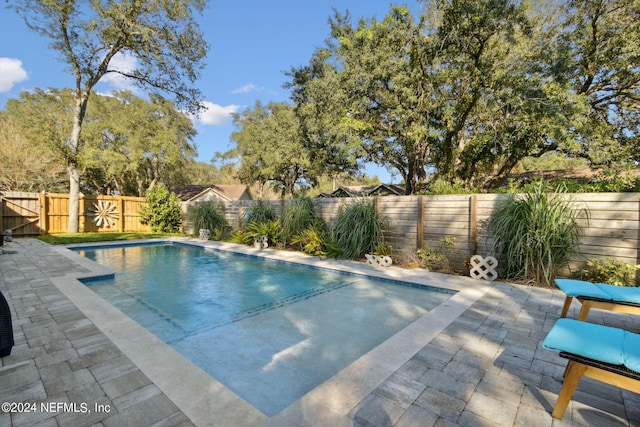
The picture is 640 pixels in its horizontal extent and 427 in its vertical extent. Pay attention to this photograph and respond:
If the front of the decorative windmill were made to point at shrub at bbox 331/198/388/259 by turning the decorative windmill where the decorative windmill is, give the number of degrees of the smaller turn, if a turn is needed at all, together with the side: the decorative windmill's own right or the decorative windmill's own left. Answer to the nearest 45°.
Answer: approximately 45° to the decorative windmill's own left

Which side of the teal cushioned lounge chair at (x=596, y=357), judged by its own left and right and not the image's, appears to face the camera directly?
left

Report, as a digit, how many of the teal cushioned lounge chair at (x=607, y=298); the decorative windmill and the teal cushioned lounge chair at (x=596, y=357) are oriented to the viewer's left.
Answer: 2

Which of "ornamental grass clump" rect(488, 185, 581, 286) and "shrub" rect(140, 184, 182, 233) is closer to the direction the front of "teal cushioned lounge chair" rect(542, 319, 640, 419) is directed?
the shrub

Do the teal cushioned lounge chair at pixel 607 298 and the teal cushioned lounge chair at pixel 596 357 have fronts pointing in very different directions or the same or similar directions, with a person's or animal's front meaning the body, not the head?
same or similar directions

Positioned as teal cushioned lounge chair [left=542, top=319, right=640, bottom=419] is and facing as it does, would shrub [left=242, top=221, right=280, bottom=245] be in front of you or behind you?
in front

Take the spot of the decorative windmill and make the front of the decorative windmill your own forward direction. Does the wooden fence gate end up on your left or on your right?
on your right

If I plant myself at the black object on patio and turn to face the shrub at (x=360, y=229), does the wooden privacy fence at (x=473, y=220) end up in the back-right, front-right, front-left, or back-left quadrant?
front-right

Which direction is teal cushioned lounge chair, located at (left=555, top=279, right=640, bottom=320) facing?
to the viewer's left

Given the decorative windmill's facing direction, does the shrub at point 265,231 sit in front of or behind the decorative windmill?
in front

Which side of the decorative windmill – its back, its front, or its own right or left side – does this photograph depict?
front

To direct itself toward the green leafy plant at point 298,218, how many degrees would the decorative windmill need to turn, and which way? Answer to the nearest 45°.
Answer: approximately 45° to its left
